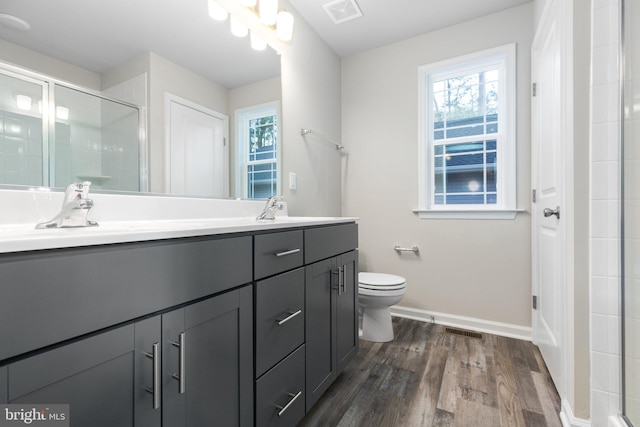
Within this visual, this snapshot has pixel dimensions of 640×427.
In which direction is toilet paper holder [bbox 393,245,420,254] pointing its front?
toward the camera

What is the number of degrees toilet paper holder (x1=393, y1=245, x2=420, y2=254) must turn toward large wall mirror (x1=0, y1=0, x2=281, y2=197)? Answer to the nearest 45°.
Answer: approximately 45° to its right

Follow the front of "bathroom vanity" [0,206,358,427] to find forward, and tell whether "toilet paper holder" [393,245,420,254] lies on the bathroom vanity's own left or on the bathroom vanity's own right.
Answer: on the bathroom vanity's own left

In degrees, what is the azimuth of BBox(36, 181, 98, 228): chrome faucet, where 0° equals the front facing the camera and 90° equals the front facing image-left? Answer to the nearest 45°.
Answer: approximately 315°

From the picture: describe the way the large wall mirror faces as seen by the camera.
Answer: facing the viewer and to the right of the viewer

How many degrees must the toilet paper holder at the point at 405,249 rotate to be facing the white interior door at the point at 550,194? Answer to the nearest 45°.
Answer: approximately 45° to its left

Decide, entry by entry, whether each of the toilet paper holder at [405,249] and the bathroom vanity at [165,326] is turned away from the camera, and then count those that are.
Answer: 0

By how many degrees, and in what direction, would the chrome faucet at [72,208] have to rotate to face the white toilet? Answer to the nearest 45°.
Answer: approximately 45° to its left

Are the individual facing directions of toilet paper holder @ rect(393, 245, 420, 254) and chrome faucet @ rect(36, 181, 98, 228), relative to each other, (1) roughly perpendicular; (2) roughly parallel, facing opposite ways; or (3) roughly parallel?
roughly perpendicular
